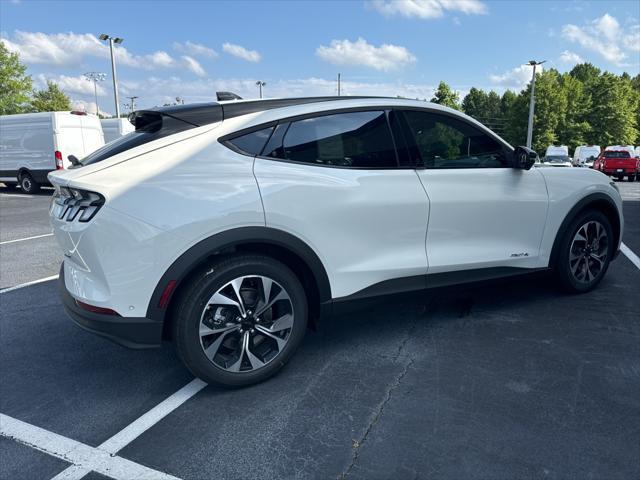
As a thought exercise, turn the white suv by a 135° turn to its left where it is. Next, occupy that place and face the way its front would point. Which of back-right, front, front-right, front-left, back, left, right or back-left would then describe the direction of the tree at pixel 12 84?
front-right

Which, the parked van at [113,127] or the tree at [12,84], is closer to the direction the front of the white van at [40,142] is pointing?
the tree

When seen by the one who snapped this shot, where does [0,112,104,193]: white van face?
facing away from the viewer and to the left of the viewer

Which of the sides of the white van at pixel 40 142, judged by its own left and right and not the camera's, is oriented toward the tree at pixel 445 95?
right

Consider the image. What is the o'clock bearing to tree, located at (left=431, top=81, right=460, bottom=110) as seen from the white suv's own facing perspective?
The tree is roughly at 11 o'clock from the white suv.

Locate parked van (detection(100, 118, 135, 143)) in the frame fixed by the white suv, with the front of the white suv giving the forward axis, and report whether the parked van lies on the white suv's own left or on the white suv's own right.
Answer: on the white suv's own left

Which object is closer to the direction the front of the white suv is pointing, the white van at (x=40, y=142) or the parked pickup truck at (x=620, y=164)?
the parked pickup truck

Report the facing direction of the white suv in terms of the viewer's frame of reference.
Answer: facing away from the viewer and to the right of the viewer

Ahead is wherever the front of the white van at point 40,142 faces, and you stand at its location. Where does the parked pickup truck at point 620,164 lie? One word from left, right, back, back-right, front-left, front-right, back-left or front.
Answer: back-right

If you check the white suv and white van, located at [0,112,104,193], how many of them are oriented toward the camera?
0

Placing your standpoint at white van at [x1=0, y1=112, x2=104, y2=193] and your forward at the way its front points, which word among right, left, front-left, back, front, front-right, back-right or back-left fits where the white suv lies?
back-left

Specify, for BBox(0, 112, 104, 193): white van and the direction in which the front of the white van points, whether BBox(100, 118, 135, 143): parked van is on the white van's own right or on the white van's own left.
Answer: on the white van's own right
